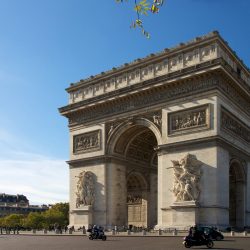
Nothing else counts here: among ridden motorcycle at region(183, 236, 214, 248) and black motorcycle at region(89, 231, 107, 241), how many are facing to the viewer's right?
2

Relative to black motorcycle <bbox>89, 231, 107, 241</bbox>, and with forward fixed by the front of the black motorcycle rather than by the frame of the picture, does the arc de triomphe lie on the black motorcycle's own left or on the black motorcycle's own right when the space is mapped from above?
on the black motorcycle's own left

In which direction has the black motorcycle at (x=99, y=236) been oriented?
to the viewer's right

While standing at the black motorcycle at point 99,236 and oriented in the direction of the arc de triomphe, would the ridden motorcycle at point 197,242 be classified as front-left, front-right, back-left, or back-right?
back-right

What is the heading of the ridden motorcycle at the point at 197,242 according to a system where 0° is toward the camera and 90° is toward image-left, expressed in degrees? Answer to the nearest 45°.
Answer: approximately 270°
